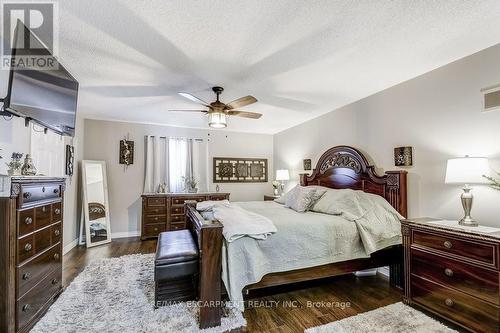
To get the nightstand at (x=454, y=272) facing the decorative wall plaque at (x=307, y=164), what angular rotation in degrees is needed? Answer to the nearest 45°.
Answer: approximately 90° to its right

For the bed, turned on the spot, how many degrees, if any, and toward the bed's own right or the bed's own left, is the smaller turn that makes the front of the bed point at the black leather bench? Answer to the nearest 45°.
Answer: approximately 45° to the bed's own right

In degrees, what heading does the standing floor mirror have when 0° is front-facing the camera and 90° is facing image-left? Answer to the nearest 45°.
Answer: approximately 315°

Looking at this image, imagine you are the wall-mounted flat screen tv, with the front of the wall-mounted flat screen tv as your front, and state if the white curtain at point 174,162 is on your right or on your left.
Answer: on your left

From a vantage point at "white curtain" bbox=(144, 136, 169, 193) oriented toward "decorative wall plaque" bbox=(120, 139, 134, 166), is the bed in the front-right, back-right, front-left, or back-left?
back-left

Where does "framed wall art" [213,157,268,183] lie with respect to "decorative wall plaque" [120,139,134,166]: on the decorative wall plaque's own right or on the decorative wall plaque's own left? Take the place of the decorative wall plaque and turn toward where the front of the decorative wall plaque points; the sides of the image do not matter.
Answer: on the decorative wall plaque's own left

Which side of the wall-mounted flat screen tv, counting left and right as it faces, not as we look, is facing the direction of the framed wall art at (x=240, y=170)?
left

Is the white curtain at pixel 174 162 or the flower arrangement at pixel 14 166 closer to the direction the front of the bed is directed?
the flower arrangement

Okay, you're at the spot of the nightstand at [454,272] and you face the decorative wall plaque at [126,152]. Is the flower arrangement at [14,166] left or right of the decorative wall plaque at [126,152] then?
left

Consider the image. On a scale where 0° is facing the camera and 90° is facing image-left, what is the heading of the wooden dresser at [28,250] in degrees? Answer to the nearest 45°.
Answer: approximately 315°

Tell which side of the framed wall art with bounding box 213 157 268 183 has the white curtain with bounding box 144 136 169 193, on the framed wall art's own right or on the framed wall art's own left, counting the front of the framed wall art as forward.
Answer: on the framed wall art's own right

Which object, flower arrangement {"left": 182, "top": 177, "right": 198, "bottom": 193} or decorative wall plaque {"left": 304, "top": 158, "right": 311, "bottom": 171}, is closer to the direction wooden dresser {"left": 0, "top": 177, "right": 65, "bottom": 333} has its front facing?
the decorative wall plaque

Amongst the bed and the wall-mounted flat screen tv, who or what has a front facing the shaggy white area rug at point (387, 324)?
the wall-mounted flat screen tv
